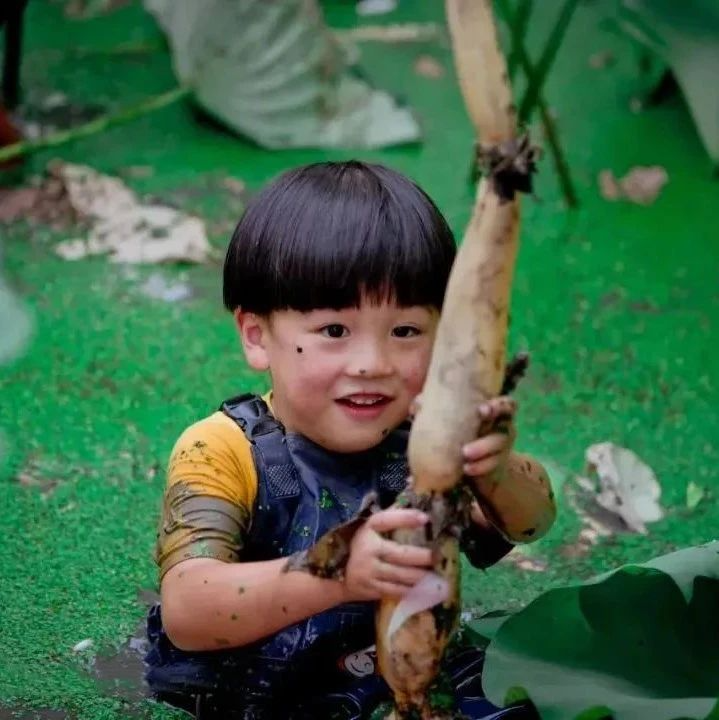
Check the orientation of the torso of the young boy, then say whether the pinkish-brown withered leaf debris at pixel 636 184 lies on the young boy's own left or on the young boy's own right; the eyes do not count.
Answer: on the young boy's own left

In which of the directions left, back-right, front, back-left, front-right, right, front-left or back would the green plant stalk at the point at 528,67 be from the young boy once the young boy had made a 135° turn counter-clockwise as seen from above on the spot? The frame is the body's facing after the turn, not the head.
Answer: front

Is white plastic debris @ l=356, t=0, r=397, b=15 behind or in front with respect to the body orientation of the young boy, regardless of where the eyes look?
behind

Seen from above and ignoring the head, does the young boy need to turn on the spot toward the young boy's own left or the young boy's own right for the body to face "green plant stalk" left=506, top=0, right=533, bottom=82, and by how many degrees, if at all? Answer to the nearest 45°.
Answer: approximately 135° to the young boy's own left

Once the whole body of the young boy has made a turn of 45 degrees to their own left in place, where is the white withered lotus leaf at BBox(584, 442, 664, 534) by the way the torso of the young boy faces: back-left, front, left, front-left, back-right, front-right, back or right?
front-left

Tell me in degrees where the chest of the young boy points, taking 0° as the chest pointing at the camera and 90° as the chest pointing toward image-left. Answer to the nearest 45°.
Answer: approximately 315°

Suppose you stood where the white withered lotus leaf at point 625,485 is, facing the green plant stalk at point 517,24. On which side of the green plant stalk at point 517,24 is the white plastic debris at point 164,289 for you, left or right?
left
